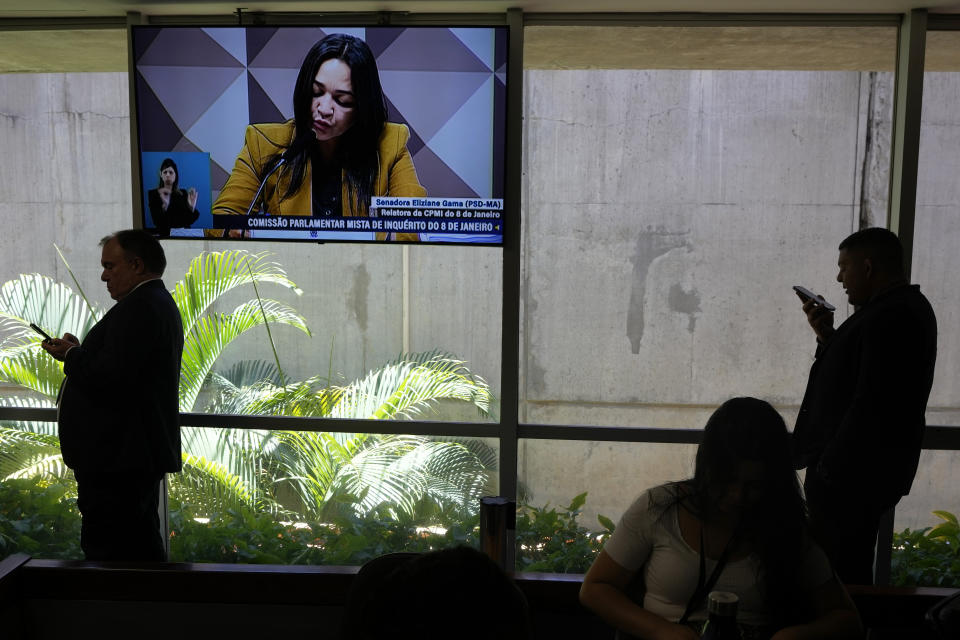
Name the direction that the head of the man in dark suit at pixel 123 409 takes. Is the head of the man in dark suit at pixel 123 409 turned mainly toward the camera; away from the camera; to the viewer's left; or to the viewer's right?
to the viewer's left

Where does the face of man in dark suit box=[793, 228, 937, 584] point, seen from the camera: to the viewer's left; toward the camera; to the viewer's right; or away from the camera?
to the viewer's left

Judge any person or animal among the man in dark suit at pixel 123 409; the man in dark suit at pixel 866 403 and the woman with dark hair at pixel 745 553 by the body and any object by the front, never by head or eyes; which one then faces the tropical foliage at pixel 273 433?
the man in dark suit at pixel 866 403

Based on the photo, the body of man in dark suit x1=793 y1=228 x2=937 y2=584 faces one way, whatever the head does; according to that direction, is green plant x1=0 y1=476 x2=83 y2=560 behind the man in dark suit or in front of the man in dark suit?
in front

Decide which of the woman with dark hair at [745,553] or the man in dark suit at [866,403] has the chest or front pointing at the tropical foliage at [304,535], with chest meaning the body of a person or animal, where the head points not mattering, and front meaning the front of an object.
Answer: the man in dark suit

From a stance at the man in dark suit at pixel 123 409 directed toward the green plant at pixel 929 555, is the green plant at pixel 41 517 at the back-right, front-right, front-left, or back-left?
back-left

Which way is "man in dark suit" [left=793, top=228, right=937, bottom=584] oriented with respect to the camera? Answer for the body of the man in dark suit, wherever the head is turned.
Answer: to the viewer's left

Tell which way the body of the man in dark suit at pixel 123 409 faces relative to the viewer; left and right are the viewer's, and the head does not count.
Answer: facing to the left of the viewer
